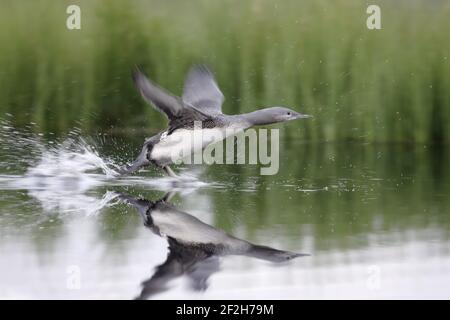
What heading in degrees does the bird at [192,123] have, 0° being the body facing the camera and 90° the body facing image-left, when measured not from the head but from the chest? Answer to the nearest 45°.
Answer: approximately 270°
